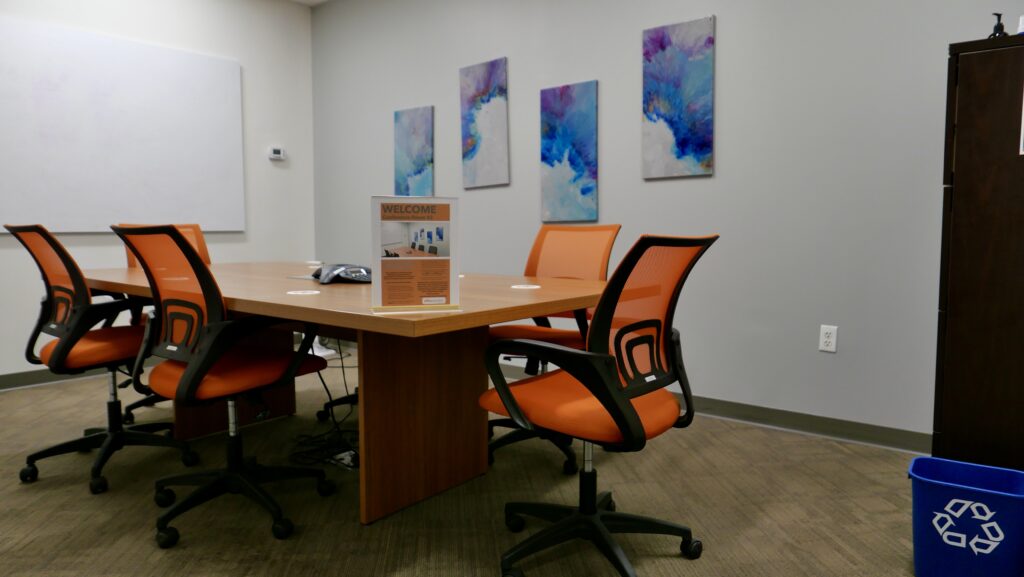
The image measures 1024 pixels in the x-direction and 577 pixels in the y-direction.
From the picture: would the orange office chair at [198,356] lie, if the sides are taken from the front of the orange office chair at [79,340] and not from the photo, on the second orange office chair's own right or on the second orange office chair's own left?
on the second orange office chair's own right

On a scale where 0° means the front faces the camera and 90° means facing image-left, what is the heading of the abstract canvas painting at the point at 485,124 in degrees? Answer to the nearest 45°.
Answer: approximately 45°

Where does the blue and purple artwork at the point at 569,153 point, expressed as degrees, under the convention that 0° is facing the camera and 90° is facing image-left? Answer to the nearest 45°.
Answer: approximately 45°

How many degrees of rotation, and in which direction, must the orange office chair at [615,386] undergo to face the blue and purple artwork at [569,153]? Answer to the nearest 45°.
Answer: approximately 45° to its right

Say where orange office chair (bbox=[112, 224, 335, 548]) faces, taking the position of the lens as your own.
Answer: facing away from the viewer and to the right of the viewer

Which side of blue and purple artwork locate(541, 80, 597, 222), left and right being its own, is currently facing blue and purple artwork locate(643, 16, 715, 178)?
left

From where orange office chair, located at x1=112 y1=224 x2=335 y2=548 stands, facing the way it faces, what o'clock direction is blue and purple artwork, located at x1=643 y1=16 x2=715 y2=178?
The blue and purple artwork is roughly at 1 o'clock from the orange office chair.

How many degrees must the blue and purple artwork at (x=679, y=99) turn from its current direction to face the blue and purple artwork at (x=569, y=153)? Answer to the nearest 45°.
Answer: approximately 90° to its right
